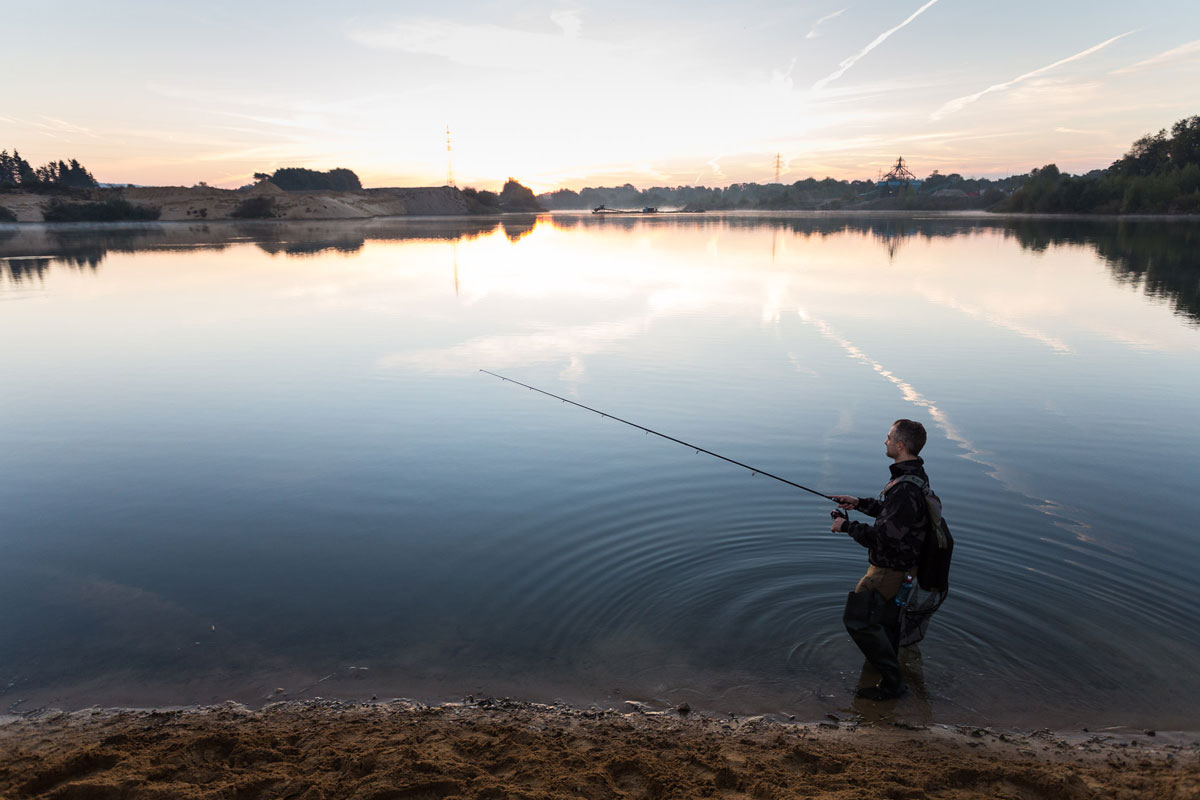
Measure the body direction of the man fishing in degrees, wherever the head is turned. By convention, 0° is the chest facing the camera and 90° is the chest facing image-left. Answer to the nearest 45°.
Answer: approximately 90°
